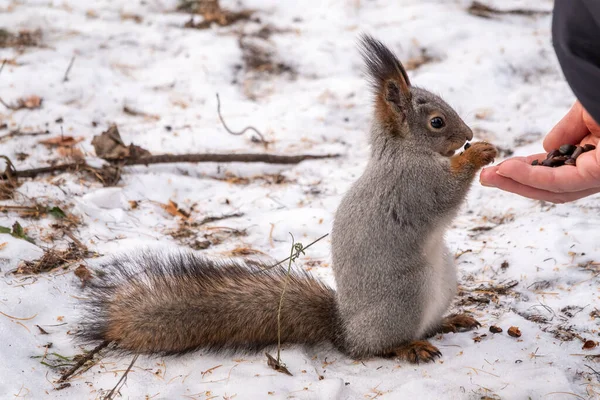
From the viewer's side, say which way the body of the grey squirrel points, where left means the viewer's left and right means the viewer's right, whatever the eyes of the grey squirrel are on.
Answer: facing to the right of the viewer

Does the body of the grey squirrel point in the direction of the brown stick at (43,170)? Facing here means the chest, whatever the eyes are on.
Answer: no

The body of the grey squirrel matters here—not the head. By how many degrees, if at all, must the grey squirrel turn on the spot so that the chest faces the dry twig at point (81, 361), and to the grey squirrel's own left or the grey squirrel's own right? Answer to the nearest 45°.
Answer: approximately 180°

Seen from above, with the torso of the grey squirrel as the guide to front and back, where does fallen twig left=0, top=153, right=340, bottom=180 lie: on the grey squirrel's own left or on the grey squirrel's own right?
on the grey squirrel's own left

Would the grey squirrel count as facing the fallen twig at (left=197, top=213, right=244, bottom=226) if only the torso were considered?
no

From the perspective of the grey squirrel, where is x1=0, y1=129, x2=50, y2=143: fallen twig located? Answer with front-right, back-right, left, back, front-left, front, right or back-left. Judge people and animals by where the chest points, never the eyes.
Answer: back-left

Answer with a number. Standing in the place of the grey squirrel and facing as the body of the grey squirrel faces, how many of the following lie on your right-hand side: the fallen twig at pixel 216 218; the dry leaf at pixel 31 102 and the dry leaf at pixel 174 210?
0

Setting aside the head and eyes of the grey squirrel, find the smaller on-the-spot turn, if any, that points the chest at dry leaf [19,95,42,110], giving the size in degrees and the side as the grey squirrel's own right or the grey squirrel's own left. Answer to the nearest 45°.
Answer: approximately 135° to the grey squirrel's own left

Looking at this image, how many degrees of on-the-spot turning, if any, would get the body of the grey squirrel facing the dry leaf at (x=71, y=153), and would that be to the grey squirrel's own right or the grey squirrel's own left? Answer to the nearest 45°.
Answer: approximately 135° to the grey squirrel's own left

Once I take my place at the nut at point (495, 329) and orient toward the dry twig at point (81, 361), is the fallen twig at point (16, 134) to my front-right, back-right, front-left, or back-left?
front-right

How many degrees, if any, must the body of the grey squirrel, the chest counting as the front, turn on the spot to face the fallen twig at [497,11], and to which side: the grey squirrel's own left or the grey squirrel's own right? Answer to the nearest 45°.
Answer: approximately 90° to the grey squirrel's own left

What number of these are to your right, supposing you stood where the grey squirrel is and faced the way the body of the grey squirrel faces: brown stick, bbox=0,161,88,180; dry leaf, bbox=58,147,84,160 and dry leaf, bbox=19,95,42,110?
0
